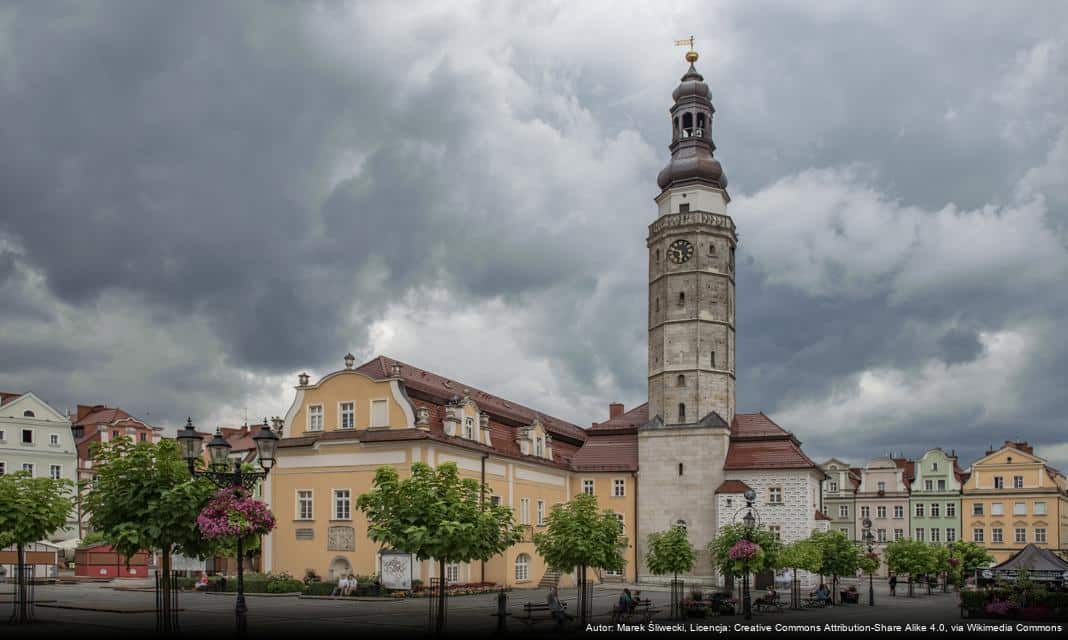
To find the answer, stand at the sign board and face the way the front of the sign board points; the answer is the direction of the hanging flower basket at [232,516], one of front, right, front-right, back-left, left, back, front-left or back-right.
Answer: front

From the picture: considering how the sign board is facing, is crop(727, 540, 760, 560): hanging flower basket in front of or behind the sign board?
in front

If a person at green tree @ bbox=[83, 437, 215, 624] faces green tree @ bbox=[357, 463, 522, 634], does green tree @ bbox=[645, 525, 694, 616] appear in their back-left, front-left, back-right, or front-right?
front-left

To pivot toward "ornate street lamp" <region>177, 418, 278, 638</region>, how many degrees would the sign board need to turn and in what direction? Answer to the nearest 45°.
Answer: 0° — it already faces it

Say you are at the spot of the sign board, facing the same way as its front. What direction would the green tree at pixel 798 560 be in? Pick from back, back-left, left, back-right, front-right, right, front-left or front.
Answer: left

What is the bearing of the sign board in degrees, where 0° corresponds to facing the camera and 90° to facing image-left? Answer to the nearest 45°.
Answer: approximately 0°

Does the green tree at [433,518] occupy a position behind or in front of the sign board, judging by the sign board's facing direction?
in front

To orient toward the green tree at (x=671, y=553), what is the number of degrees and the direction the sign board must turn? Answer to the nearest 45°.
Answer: approximately 45° to its left
